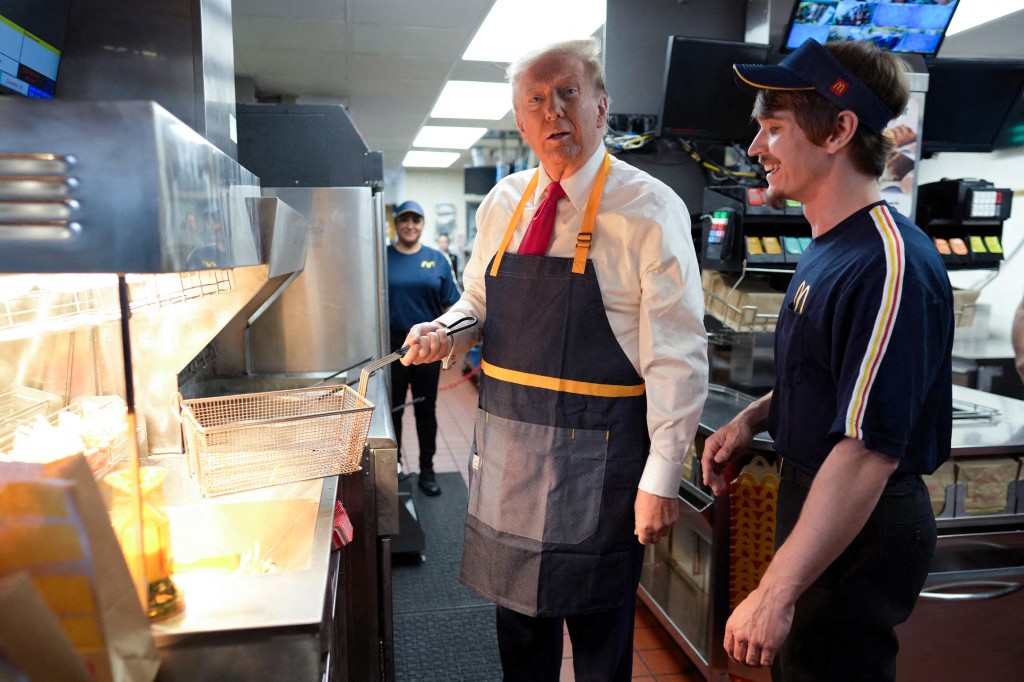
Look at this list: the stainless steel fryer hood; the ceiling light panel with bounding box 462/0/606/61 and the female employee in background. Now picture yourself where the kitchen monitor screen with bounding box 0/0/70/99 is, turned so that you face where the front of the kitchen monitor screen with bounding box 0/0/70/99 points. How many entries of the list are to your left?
2

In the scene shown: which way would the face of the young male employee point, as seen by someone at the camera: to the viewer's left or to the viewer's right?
to the viewer's left

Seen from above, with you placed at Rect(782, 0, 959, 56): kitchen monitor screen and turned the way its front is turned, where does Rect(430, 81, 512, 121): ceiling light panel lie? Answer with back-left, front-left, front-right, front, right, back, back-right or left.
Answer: back-right

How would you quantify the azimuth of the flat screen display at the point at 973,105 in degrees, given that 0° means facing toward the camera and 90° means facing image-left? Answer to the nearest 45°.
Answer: approximately 0°

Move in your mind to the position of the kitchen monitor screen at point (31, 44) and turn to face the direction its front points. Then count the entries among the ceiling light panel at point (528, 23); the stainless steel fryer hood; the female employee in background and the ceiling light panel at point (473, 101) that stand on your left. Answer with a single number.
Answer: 3

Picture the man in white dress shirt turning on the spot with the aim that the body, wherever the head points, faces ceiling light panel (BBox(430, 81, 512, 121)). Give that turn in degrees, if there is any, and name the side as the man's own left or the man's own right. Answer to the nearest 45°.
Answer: approximately 135° to the man's own right

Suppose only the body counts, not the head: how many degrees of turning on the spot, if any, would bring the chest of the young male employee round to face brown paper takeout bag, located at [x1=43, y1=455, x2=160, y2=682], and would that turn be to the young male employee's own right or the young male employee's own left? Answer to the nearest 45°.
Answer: approximately 45° to the young male employee's own left

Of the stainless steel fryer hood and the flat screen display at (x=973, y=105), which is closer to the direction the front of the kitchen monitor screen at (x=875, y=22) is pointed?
the stainless steel fryer hood

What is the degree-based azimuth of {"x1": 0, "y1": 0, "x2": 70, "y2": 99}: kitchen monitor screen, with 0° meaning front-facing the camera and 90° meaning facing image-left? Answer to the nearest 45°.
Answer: approximately 315°

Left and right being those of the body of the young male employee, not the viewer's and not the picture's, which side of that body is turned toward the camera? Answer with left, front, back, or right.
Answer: left

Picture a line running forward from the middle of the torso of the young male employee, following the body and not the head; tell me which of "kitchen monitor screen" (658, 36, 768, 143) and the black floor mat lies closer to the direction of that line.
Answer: the black floor mat
